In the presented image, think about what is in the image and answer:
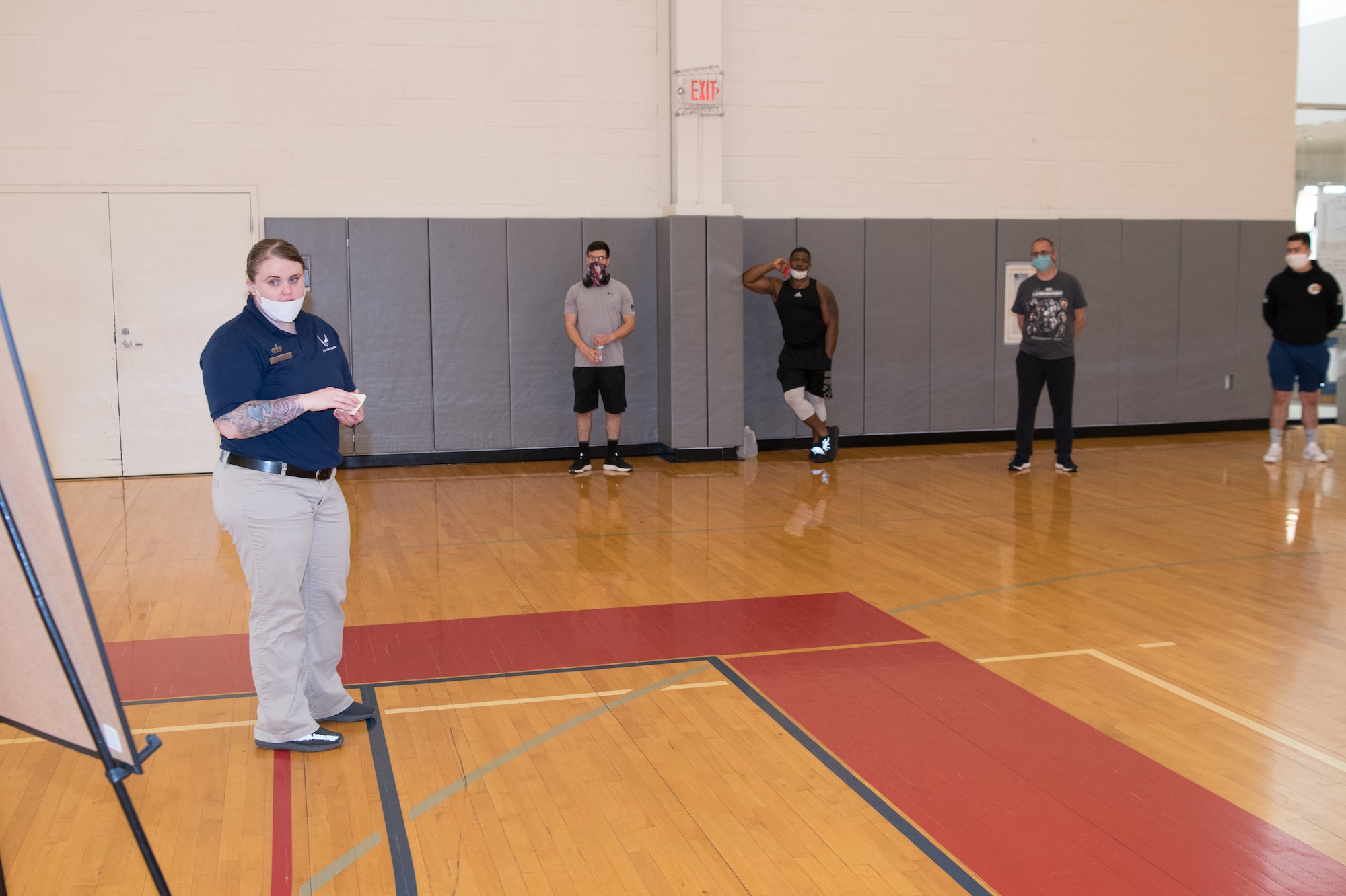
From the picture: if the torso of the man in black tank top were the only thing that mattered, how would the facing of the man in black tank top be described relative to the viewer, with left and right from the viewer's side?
facing the viewer

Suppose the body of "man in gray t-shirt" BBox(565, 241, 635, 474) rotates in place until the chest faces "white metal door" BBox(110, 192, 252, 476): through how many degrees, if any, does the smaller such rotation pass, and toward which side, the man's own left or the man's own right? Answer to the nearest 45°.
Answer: approximately 90° to the man's own right

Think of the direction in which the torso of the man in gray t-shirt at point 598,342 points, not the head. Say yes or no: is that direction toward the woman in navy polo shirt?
yes

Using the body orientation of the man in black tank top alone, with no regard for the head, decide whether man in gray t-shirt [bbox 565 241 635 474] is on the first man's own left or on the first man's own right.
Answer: on the first man's own right

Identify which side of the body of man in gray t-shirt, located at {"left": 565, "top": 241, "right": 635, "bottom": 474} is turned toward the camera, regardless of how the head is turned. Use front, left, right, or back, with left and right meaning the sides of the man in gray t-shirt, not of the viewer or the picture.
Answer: front

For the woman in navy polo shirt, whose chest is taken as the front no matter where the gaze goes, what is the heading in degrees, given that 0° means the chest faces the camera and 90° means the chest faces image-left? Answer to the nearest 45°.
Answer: approximately 315°

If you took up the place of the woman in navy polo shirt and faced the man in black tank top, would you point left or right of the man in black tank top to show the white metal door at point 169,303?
left

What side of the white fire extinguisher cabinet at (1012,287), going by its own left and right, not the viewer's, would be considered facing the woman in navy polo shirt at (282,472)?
front

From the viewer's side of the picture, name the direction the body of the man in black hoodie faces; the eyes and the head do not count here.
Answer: toward the camera

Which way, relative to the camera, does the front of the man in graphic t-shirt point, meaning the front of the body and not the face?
toward the camera
